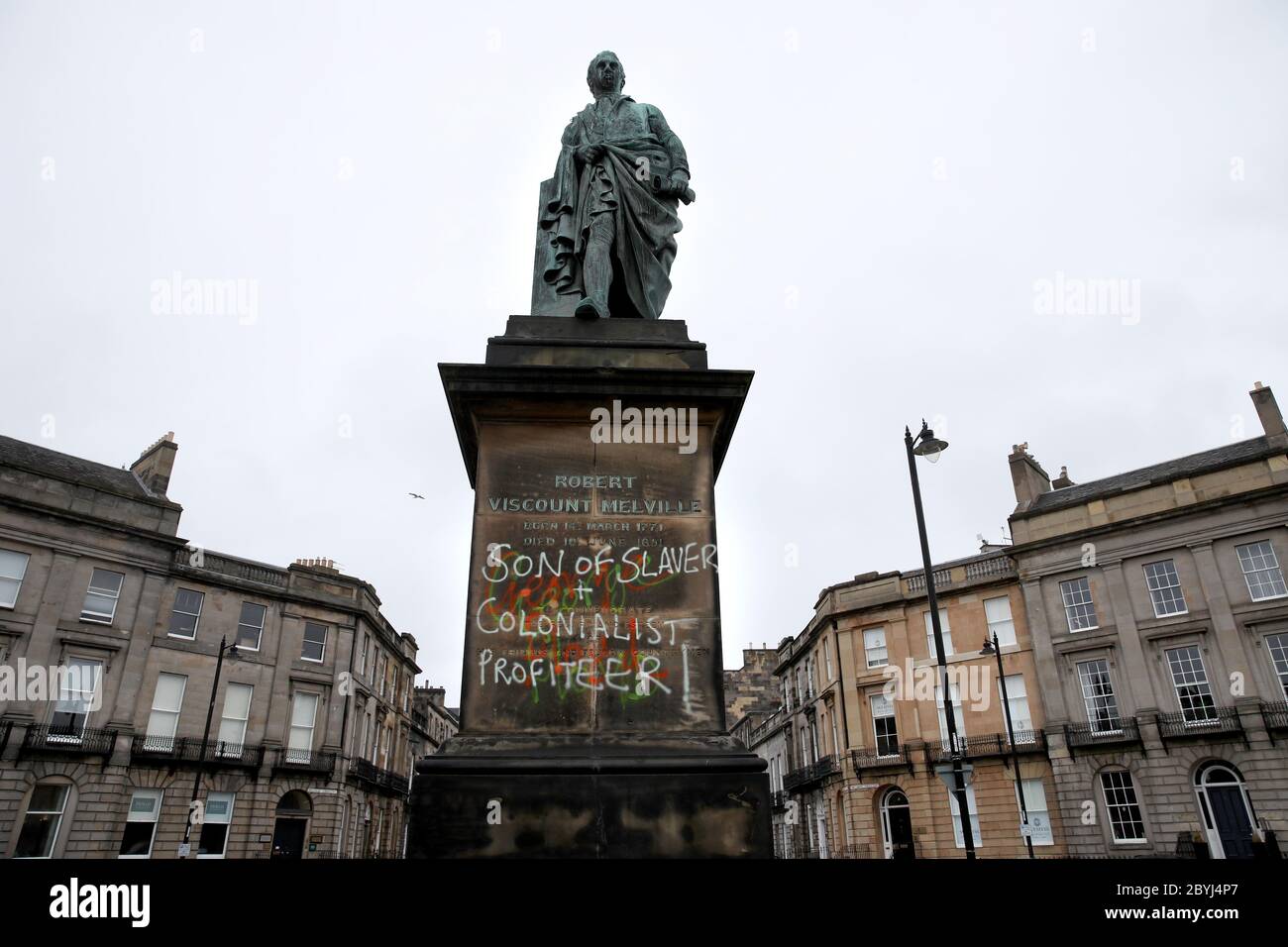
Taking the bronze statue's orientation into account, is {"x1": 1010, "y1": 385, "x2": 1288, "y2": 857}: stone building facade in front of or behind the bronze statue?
behind

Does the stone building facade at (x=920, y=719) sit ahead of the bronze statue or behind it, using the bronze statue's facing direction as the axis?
behind

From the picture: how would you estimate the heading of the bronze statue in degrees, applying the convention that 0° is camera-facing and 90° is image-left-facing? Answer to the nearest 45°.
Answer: approximately 0°

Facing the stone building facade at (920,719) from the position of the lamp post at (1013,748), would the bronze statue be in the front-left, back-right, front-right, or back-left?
back-left

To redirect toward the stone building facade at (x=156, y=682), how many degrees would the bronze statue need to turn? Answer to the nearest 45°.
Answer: approximately 135° to its right

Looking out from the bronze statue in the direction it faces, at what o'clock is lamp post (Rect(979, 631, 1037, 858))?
The lamp post is roughly at 7 o'clock from the bronze statue.
